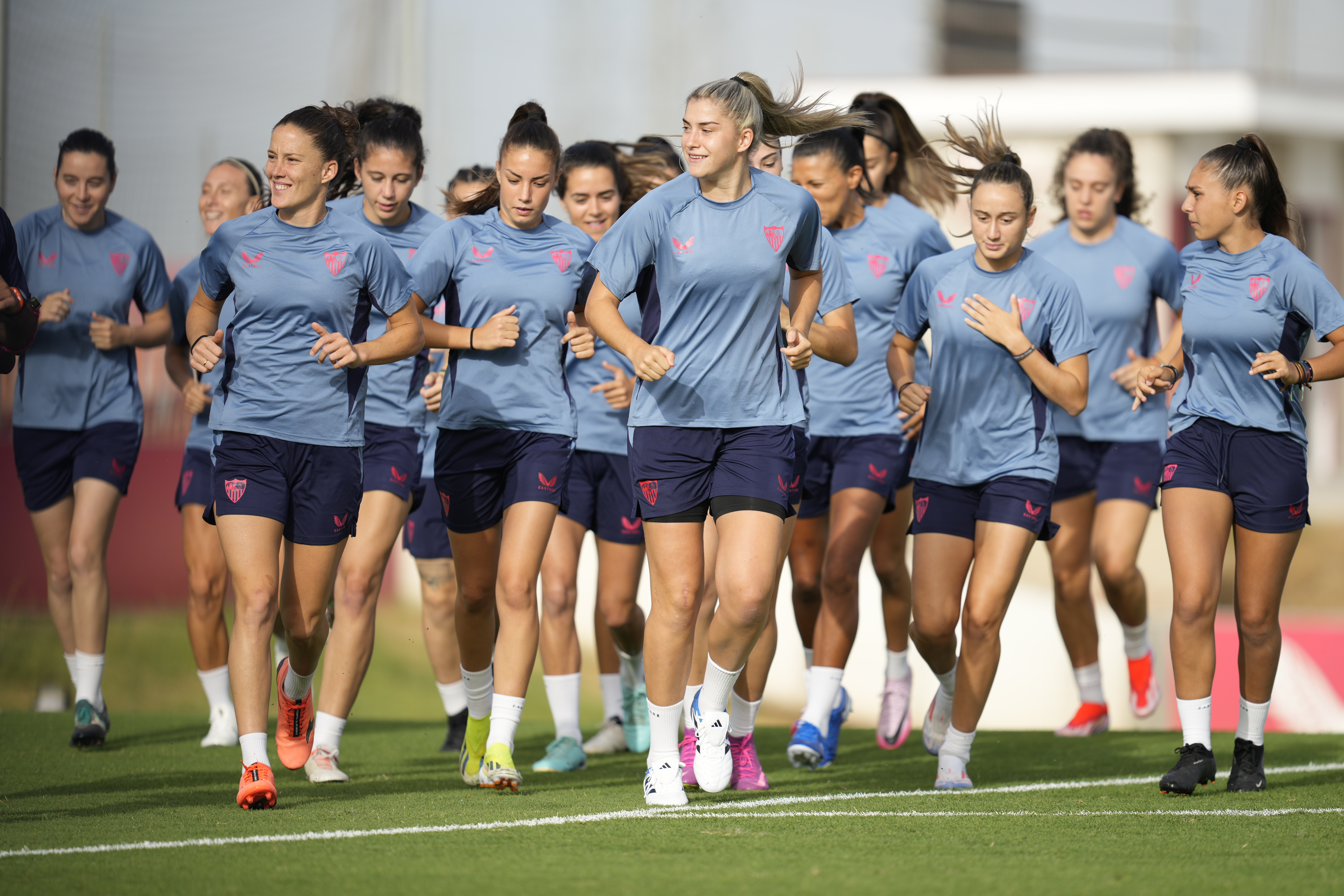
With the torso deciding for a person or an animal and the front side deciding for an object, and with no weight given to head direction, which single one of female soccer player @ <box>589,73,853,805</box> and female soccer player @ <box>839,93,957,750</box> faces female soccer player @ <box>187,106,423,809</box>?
female soccer player @ <box>839,93,957,750</box>

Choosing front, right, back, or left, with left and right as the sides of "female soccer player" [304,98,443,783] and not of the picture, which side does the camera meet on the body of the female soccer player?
front

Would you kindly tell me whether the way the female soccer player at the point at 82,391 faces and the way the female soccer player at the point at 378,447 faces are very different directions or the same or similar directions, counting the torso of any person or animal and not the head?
same or similar directions

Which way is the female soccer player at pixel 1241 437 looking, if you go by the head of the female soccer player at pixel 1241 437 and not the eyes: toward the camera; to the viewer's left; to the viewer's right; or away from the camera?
to the viewer's left

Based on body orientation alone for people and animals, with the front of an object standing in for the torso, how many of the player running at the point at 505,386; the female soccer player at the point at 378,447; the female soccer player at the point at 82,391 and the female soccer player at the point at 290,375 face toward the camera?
4

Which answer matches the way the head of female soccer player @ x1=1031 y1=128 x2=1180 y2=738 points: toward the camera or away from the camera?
toward the camera

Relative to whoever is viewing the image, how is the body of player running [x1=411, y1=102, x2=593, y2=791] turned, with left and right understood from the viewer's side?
facing the viewer

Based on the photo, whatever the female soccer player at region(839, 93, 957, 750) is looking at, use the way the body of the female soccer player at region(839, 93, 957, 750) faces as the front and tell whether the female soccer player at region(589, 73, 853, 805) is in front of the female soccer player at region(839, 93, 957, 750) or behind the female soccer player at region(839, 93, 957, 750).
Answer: in front

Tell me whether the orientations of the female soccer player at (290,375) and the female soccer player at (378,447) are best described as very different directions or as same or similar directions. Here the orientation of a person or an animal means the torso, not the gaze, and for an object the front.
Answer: same or similar directions

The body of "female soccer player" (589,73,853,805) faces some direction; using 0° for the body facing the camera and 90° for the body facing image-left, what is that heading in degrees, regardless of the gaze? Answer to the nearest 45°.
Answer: approximately 0°

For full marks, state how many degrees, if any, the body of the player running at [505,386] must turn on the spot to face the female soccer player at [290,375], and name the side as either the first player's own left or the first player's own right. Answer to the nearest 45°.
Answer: approximately 45° to the first player's own right

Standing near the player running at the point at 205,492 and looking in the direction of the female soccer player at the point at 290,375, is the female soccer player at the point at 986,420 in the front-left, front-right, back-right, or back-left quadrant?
front-left

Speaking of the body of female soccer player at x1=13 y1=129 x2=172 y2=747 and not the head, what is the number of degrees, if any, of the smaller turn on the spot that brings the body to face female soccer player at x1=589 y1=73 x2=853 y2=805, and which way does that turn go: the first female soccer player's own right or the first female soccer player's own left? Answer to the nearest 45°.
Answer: approximately 45° to the first female soccer player's own left

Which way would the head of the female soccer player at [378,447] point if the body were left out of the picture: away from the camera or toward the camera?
toward the camera

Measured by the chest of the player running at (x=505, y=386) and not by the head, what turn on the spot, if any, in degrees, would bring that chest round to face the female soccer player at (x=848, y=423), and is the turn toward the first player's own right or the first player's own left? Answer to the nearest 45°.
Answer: approximately 135° to the first player's own left
